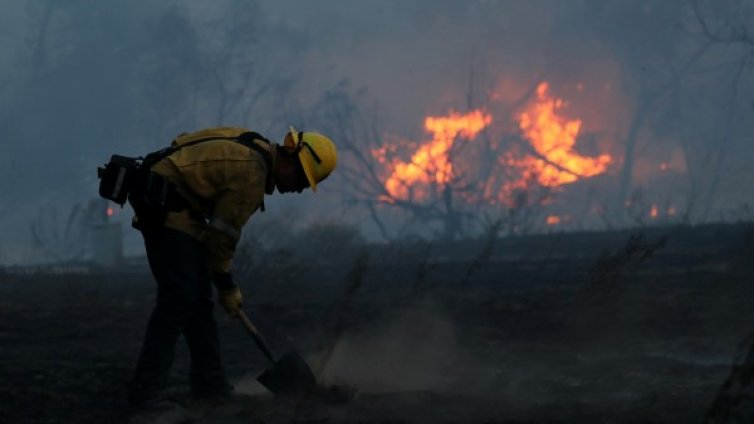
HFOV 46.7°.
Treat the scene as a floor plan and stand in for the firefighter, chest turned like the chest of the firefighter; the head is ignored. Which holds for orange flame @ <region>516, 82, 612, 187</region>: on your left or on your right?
on your left

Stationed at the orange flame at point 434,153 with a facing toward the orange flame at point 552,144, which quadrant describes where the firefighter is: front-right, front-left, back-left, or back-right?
back-right

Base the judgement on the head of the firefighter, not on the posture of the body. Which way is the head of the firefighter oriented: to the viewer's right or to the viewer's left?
to the viewer's right

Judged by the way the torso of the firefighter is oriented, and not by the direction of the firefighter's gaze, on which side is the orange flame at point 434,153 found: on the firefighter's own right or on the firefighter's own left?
on the firefighter's own left

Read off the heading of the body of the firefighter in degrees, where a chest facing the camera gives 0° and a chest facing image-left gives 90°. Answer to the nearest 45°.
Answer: approximately 270°
